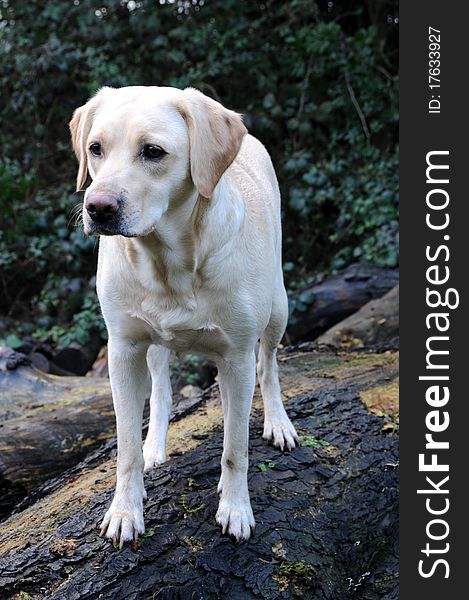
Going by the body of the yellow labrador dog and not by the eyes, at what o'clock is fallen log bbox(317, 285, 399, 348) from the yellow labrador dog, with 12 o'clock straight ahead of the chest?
The fallen log is roughly at 7 o'clock from the yellow labrador dog.

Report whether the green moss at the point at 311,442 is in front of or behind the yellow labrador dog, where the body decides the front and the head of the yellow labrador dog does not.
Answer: behind

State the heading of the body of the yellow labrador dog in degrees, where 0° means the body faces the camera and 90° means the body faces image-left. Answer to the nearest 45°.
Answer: approximately 0°

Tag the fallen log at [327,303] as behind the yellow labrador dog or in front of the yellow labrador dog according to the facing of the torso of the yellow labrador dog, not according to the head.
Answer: behind

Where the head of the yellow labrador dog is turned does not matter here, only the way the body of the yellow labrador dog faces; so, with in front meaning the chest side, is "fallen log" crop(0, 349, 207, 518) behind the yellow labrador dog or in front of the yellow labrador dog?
behind
